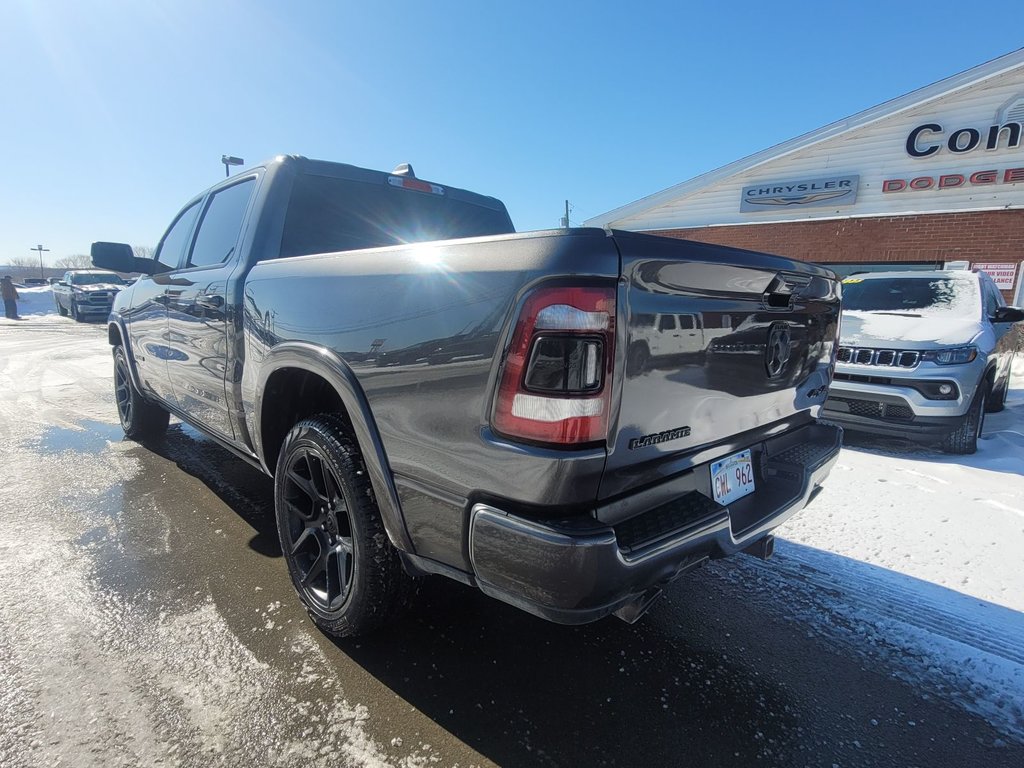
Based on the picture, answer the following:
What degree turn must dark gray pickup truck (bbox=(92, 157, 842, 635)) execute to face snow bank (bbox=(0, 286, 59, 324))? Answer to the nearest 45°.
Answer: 0° — it already faces it

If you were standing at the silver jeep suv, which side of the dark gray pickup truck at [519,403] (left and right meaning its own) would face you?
right

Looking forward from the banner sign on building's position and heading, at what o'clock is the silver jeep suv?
The silver jeep suv is roughly at 12 o'clock from the banner sign on building.

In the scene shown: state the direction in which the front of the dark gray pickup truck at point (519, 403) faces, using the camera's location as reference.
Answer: facing away from the viewer and to the left of the viewer

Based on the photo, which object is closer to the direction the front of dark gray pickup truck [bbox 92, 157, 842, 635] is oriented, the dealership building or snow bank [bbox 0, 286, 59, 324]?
the snow bank
